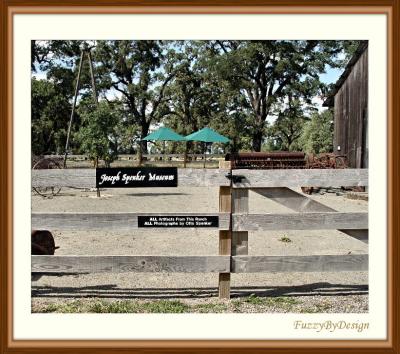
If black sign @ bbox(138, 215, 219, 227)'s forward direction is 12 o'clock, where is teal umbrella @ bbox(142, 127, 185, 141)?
The teal umbrella is roughly at 6 o'clock from the black sign.

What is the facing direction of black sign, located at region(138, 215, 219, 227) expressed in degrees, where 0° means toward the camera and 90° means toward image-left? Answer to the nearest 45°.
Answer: approximately 0°

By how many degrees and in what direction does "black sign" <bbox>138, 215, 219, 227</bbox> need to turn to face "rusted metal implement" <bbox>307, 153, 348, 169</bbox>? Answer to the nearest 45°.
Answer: approximately 135° to its left

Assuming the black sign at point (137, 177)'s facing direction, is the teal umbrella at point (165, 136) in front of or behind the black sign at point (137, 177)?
behind

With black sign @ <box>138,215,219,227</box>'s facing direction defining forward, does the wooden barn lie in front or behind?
behind

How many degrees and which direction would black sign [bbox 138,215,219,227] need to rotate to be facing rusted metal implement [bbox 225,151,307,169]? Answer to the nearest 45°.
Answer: approximately 180°

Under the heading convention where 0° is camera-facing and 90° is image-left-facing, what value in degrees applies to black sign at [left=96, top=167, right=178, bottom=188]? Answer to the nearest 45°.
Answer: approximately 0°

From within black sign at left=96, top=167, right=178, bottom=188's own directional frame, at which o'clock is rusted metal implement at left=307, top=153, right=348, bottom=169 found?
The rusted metal implement is roughly at 7 o'clock from the black sign.

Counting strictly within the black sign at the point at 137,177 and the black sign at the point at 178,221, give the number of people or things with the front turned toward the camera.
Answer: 2
